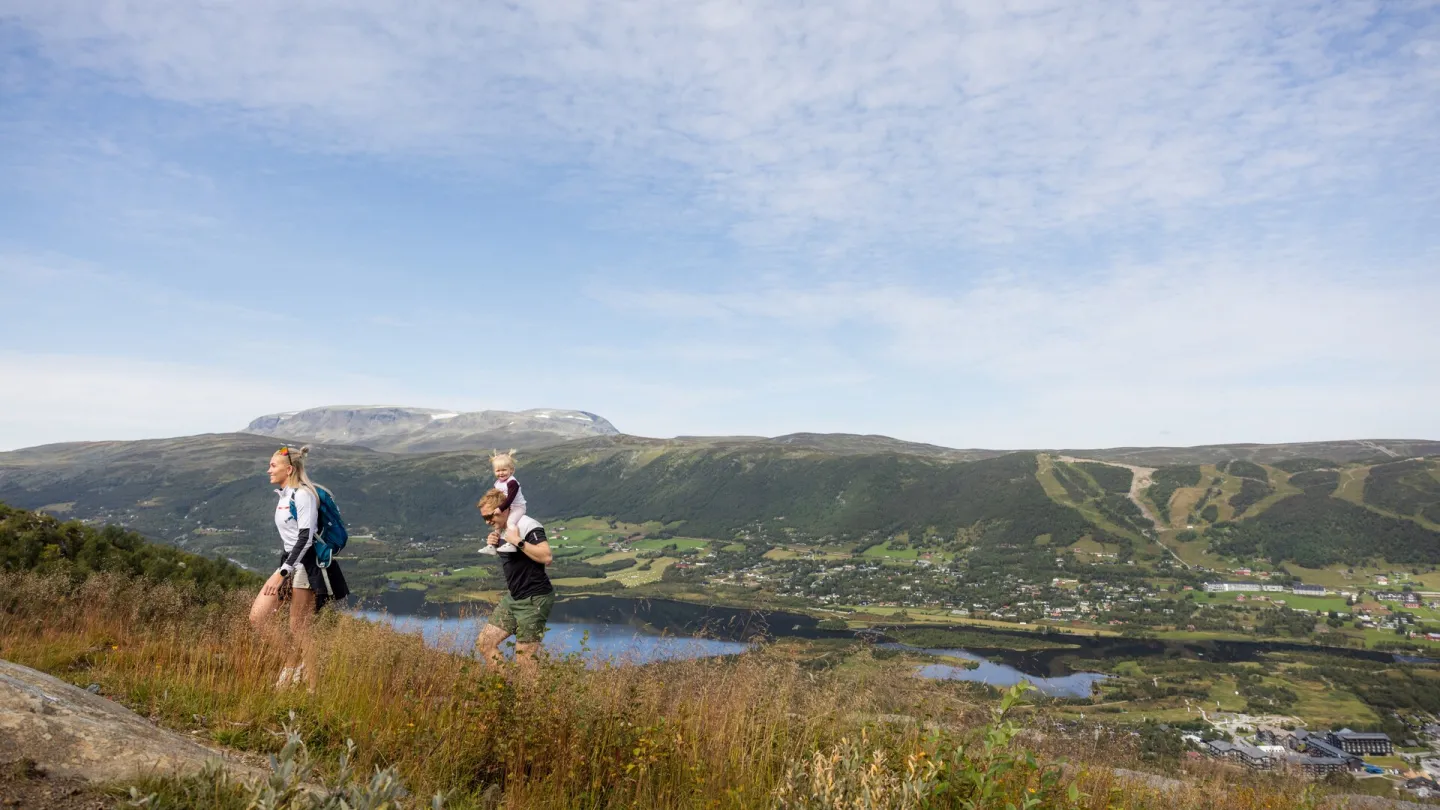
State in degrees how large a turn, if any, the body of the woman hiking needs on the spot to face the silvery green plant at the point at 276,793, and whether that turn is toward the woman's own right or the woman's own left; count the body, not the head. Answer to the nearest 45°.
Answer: approximately 90° to the woman's own left

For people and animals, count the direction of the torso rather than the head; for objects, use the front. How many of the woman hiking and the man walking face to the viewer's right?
0

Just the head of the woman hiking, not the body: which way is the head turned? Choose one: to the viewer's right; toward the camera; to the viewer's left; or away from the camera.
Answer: to the viewer's left

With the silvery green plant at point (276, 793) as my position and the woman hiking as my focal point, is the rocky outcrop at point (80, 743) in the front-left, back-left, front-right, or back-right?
front-left

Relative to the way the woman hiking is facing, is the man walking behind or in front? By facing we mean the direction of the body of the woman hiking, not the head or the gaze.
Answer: behind

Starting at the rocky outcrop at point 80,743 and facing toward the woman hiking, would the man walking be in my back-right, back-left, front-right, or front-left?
front-right

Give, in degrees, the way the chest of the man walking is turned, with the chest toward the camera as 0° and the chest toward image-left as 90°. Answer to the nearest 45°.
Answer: approximately 45°

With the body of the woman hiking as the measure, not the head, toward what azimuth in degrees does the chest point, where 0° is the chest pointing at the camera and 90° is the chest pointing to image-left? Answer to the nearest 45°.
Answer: approximately 90°

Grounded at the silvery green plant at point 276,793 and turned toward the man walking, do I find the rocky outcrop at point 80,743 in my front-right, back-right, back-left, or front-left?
front-left
